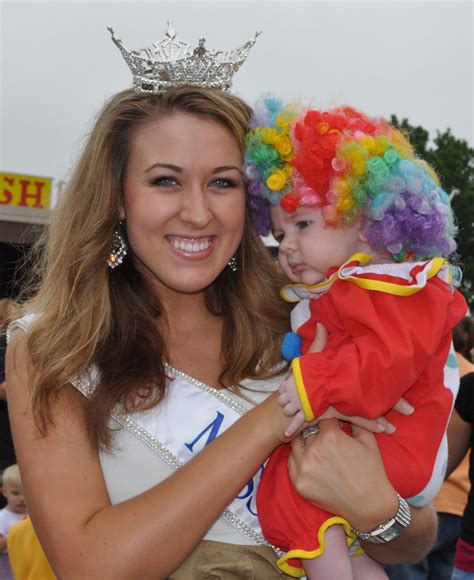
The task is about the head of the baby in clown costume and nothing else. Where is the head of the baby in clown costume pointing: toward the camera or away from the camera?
toward the camera

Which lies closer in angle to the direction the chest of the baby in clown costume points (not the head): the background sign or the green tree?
the background sign

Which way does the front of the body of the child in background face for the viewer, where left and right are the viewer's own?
facing the viewer and to the right of the viewer

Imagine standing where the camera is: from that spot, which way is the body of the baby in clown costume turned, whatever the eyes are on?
to the viewer's left

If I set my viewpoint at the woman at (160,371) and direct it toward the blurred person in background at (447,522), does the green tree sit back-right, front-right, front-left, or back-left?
front-left

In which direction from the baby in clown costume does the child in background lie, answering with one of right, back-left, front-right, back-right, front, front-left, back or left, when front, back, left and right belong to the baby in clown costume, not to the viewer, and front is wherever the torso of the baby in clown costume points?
front-right

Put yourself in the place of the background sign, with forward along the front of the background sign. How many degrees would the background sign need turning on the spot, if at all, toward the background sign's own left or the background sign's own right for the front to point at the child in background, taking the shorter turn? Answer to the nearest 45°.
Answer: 0° — it already faces them

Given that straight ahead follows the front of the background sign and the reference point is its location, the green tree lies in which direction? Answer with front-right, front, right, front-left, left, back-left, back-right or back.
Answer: back-left

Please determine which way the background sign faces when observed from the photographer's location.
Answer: facing the viewer

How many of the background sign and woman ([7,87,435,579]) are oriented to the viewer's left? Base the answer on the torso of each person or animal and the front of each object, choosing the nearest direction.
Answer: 0

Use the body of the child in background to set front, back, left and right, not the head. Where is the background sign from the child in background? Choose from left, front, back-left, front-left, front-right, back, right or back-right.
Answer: back-left

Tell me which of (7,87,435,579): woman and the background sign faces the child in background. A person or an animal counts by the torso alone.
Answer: the background sign

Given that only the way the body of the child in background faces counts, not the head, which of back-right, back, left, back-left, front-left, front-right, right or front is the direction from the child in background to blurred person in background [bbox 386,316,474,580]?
front-left
